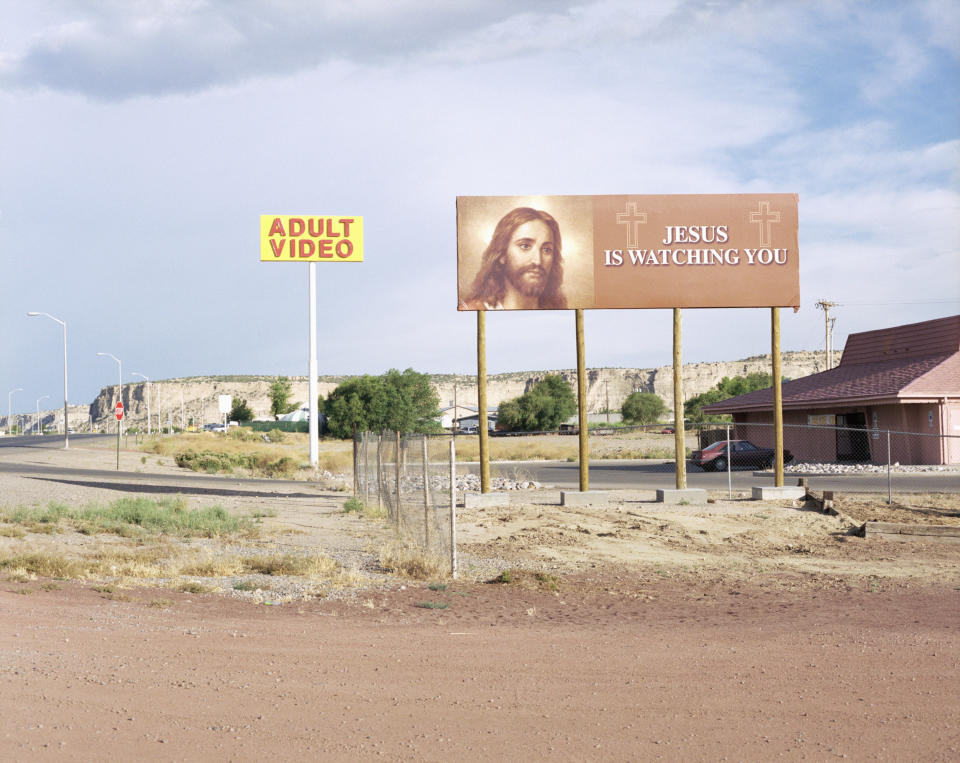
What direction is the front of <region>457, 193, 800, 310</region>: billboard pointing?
toward the camera

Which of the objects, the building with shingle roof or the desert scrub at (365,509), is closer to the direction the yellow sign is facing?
the desert scrub

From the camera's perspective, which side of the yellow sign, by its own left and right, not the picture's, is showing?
front

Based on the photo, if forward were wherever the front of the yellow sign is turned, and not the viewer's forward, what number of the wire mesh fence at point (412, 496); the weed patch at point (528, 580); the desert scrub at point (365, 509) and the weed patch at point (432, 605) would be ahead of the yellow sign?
4

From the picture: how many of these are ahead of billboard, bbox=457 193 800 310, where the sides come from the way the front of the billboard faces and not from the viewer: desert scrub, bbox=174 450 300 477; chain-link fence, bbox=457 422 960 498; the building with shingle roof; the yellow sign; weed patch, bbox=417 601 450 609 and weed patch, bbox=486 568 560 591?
2

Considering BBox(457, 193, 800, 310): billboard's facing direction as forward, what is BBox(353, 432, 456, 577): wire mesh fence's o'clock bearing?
The wire mesh fence is roughly at 1 o'clock from the billboard.

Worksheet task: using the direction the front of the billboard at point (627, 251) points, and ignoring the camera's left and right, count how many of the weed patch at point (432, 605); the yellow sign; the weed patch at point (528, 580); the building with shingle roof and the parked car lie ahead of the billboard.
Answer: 2

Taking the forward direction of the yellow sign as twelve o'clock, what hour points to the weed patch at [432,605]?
The weed patch is roughly at 12 o'clock from the yellow sign.

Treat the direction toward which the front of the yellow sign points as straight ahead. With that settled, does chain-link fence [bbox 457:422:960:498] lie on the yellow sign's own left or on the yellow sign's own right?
on the yellow sign's own left

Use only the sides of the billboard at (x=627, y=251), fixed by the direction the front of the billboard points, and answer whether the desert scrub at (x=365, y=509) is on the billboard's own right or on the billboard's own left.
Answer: on the billboard's own right

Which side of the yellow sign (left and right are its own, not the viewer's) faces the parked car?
left

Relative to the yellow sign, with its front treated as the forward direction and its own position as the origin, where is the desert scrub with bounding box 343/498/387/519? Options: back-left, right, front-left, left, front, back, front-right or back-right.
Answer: front

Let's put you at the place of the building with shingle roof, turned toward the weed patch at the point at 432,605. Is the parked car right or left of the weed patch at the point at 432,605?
right

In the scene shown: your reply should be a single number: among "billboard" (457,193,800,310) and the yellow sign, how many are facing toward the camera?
2

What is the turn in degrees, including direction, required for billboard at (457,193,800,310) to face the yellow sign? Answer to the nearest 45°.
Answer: approximately 135° to its right

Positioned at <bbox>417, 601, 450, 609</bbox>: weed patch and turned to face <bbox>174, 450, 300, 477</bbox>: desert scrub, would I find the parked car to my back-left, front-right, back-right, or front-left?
front-right
